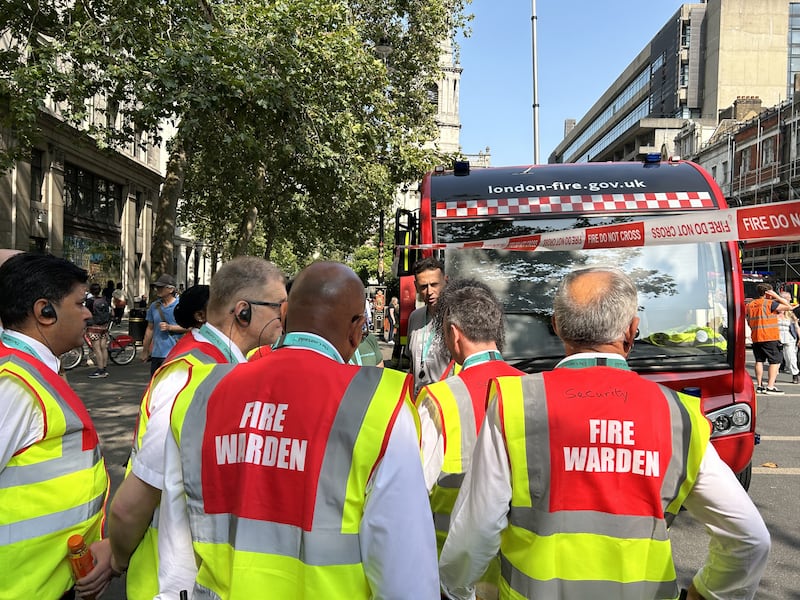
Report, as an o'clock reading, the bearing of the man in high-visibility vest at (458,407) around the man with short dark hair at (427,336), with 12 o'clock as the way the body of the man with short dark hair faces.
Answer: The man in high-visibility vest is roughly at 12 o'clock from the man with short dark hair.

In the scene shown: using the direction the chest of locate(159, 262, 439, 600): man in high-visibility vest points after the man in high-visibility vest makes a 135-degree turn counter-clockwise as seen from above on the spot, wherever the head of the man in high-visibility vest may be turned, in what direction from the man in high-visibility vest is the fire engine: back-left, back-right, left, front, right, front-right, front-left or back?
back-right

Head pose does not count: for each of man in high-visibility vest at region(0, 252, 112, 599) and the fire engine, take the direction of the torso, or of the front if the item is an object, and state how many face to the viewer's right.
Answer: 1

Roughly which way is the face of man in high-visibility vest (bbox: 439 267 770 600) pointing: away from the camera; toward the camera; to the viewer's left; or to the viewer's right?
away from the camera

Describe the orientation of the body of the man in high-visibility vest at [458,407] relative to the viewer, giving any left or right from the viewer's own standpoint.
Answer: facing away from the viewer and to the left of the viewer

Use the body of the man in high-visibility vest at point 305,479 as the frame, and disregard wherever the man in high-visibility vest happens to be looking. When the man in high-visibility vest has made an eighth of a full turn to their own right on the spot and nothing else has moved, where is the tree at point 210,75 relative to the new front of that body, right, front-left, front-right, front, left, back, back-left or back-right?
left

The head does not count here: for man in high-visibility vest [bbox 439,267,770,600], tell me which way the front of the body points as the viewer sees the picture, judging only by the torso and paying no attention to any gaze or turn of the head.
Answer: away from the camera

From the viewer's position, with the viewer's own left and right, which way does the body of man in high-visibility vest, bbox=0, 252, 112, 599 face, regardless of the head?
facing to the right of the viewer

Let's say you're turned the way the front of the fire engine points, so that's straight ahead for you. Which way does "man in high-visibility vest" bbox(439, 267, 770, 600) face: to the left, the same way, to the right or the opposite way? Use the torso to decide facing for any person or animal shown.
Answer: the opposite way

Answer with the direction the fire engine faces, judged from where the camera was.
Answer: facing the viewer

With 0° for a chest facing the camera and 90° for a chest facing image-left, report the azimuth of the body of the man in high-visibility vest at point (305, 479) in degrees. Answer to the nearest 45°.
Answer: approximately 225°

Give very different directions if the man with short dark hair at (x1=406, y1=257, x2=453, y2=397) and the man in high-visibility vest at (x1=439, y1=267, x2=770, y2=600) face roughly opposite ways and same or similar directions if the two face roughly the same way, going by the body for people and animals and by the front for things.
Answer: very different directions

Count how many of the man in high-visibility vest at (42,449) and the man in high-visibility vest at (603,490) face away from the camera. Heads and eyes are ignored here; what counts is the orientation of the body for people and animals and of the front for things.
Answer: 1

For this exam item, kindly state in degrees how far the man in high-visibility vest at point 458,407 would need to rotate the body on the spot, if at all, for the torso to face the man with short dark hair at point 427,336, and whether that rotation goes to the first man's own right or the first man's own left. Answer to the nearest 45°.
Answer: approximately 45° to the first man's own right

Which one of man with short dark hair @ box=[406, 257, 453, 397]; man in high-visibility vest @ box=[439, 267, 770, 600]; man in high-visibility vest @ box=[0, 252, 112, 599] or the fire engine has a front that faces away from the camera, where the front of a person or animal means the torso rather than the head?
man in high-visibility vest @ box=[439, 267, 770, 600]

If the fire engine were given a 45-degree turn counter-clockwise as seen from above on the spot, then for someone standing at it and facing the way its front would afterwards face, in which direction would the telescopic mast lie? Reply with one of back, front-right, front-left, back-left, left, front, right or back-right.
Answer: back-left
